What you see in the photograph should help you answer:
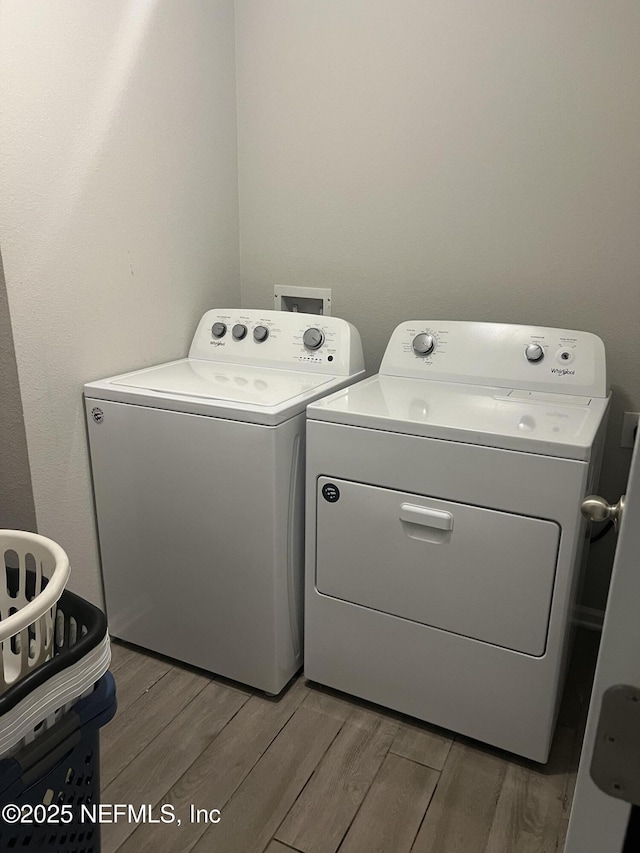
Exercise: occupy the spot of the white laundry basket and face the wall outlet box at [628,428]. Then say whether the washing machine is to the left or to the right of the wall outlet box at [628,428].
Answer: left

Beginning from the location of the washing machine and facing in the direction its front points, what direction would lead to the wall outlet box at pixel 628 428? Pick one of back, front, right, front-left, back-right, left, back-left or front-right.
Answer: back-left

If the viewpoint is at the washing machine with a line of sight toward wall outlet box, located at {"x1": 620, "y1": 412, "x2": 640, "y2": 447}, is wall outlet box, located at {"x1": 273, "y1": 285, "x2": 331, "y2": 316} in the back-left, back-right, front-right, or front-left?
front-left

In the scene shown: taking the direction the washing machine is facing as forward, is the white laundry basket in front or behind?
in front

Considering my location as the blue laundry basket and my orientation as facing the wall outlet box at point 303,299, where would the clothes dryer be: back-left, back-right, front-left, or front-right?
front-right

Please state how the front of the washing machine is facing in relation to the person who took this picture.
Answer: facing the viewer and to the left of the viewer

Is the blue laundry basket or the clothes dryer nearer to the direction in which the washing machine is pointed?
the blue laundry basket

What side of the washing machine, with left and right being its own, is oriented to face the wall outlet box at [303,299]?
back

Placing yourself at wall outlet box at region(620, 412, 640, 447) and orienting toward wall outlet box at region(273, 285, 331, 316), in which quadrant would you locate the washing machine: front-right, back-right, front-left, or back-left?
front-left

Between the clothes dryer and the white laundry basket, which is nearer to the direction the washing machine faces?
the white laundry basket

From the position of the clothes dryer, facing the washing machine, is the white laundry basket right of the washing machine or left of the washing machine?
left
